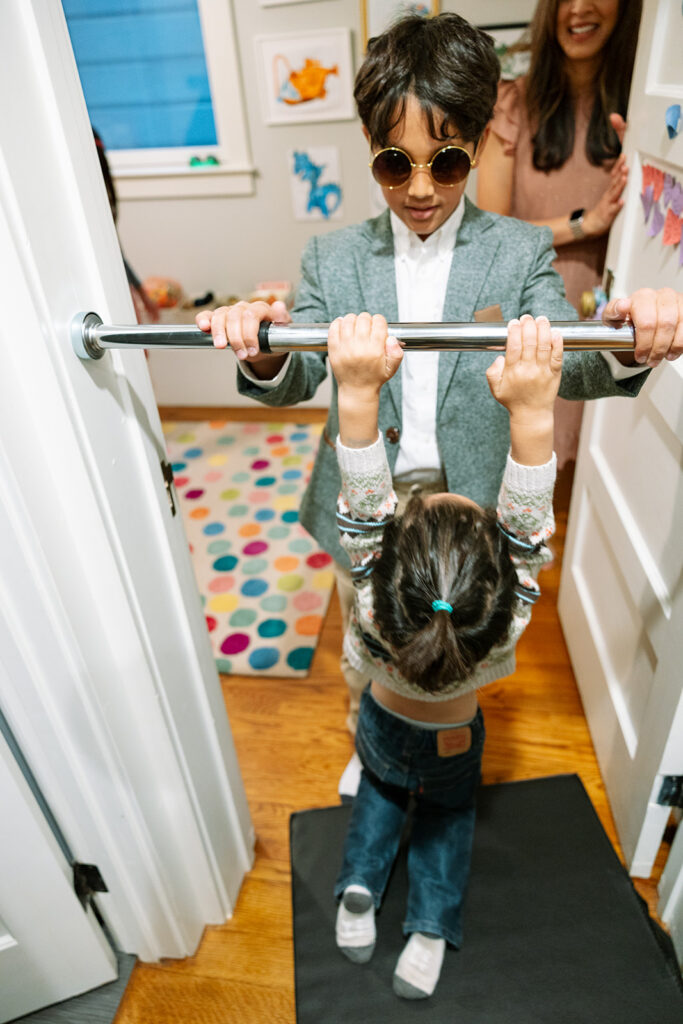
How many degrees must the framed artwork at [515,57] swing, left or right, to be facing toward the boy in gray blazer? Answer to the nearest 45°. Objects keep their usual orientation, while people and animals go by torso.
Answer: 0° — it already faces them

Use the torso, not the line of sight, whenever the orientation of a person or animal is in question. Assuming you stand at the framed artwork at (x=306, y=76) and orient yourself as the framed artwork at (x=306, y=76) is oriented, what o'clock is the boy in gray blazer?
The boy in gray blazer is roughly at 12 o'clock from the framed artwork.

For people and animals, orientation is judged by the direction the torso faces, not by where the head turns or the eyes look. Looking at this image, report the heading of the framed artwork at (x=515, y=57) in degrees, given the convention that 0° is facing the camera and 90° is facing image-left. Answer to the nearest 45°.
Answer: approximately 0°

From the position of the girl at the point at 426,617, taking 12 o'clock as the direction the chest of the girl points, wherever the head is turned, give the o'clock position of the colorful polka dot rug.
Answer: The colorful polka dot rug is roughly at 11 o'clock from the girl.

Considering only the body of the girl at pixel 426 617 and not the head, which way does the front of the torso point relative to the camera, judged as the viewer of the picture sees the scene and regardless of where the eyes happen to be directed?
away from the camera

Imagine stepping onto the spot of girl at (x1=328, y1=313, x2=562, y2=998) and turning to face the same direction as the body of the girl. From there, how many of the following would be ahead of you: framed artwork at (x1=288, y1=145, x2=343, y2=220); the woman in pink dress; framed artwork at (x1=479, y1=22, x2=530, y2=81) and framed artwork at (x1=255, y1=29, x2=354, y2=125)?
4

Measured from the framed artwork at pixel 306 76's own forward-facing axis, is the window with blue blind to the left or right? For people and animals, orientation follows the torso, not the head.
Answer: on its right

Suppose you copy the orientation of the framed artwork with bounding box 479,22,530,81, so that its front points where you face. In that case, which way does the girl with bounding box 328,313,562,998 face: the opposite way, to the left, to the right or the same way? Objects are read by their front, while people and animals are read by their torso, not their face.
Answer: the opposite way

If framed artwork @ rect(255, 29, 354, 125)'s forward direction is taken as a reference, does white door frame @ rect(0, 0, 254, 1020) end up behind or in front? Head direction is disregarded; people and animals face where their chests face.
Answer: in front

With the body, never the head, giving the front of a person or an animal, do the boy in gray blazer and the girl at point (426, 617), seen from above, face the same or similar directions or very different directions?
very different directions

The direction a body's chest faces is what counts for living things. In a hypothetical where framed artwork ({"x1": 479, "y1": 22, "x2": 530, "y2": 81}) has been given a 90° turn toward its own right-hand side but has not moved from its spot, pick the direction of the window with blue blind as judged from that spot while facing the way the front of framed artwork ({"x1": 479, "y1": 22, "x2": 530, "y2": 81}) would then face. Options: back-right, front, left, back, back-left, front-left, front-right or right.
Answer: front-right

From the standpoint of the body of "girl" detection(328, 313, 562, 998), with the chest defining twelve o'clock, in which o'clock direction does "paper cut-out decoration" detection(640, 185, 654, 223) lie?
The paper cut-out decoration is roughly at 1 o'clock from the girl.

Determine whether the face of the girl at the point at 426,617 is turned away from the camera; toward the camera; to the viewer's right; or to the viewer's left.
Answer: away from the camera

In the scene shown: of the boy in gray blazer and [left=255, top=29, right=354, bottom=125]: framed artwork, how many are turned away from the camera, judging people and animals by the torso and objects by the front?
0
